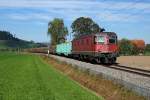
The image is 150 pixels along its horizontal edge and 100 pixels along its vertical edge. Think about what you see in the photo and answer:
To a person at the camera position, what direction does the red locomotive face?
facing the viewer and to the right of the viewer
